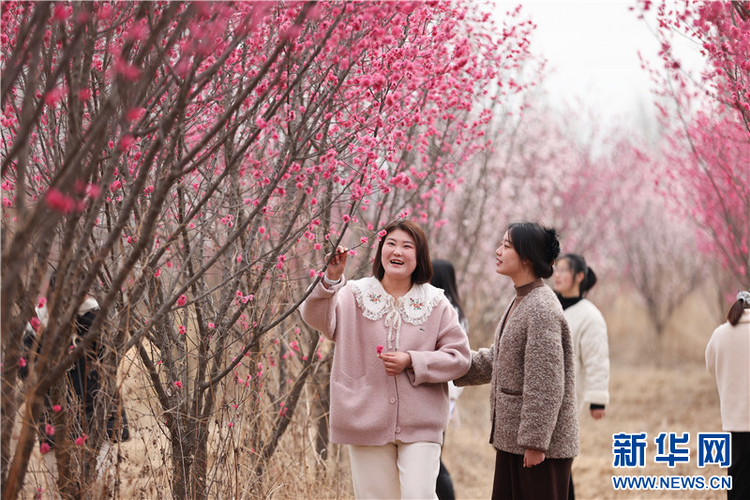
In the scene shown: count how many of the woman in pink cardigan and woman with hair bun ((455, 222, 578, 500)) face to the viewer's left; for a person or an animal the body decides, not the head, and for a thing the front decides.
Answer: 1

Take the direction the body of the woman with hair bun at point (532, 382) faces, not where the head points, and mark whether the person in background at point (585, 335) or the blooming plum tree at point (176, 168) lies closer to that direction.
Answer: the blooming plum tree

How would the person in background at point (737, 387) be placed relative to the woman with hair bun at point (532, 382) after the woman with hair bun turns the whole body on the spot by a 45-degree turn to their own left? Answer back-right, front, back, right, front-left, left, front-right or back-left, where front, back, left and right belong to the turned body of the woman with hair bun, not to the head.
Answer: back

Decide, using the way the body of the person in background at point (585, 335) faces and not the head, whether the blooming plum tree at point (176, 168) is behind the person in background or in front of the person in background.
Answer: in front

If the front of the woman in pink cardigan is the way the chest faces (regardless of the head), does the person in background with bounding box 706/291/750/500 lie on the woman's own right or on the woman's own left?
on the woman's own left

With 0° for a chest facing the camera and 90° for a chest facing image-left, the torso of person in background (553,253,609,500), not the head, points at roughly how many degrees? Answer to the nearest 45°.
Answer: approximately 45°

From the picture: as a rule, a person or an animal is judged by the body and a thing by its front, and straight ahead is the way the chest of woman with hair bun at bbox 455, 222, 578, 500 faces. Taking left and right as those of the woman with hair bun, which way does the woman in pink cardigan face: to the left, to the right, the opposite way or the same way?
to the left

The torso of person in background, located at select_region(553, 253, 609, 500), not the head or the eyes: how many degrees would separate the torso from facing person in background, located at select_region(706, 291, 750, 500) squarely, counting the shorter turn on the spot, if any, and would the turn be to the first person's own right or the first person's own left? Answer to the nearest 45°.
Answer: approximately 90° to the first person's own left

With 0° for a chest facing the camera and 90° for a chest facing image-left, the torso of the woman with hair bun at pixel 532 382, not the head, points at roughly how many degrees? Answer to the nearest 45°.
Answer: approximately 90°

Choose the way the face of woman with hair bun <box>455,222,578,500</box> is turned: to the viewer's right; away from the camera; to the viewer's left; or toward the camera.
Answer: to the viewer's left
